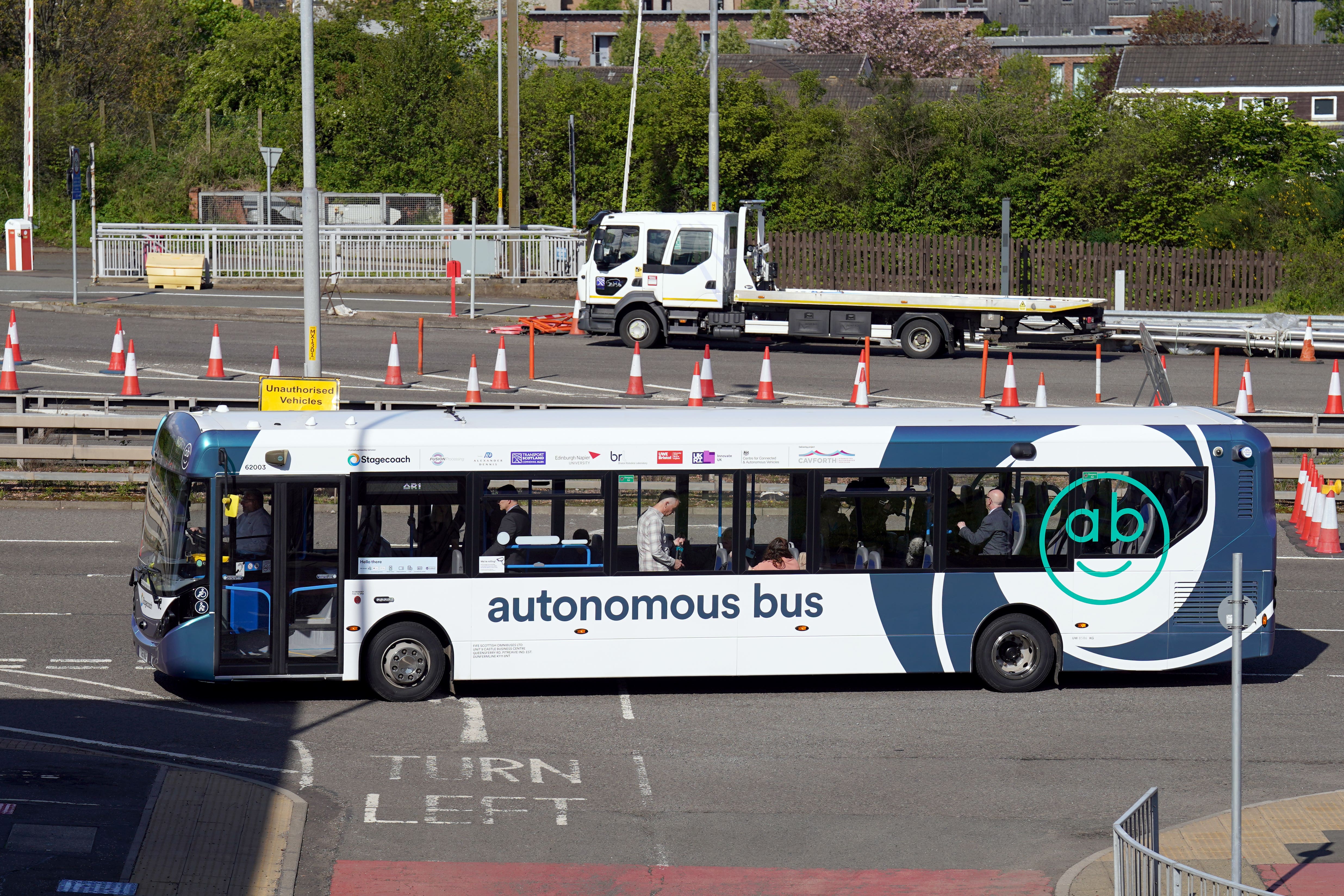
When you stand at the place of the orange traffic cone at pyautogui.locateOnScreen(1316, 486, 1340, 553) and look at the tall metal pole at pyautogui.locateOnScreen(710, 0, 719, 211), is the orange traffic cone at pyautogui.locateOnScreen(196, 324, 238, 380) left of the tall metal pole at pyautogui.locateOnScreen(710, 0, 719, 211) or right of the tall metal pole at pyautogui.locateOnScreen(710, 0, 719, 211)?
left

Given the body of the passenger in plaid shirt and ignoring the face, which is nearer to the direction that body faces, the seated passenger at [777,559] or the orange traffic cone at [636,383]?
the seated passenger

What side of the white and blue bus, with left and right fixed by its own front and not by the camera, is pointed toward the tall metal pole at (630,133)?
right

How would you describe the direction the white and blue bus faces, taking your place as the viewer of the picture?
facing to the left of the viewer

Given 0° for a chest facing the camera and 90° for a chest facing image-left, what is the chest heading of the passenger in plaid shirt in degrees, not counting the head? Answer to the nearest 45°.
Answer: approximately 270°

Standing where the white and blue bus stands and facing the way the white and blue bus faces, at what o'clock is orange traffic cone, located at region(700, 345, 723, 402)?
The orange traffic cone is roughly at 3 o'clock from the white and blue bus.

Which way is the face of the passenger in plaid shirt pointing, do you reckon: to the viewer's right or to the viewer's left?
to the viewer's right

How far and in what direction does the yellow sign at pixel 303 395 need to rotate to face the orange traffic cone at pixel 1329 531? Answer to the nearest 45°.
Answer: approximately 90° to its left
